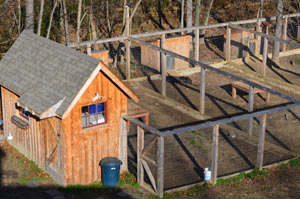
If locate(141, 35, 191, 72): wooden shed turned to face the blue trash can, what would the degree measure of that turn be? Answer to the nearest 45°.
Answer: approximately 45° to its right

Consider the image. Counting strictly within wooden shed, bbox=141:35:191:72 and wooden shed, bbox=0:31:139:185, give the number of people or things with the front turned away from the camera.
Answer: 0

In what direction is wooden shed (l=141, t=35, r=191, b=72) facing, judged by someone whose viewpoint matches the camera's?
facing the viewer and to the right of the viewer

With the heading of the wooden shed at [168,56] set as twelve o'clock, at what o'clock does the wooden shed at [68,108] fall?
the wooden shed at [68,108] is roughly at 2 o'clock from the wooden shed at [168,56].

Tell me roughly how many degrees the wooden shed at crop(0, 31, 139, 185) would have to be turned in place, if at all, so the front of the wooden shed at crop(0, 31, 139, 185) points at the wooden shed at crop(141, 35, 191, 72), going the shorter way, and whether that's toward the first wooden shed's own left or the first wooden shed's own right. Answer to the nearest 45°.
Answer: approximately 180°

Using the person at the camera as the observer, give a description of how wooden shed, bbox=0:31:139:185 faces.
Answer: facing the viewer and to the left of the viewer
